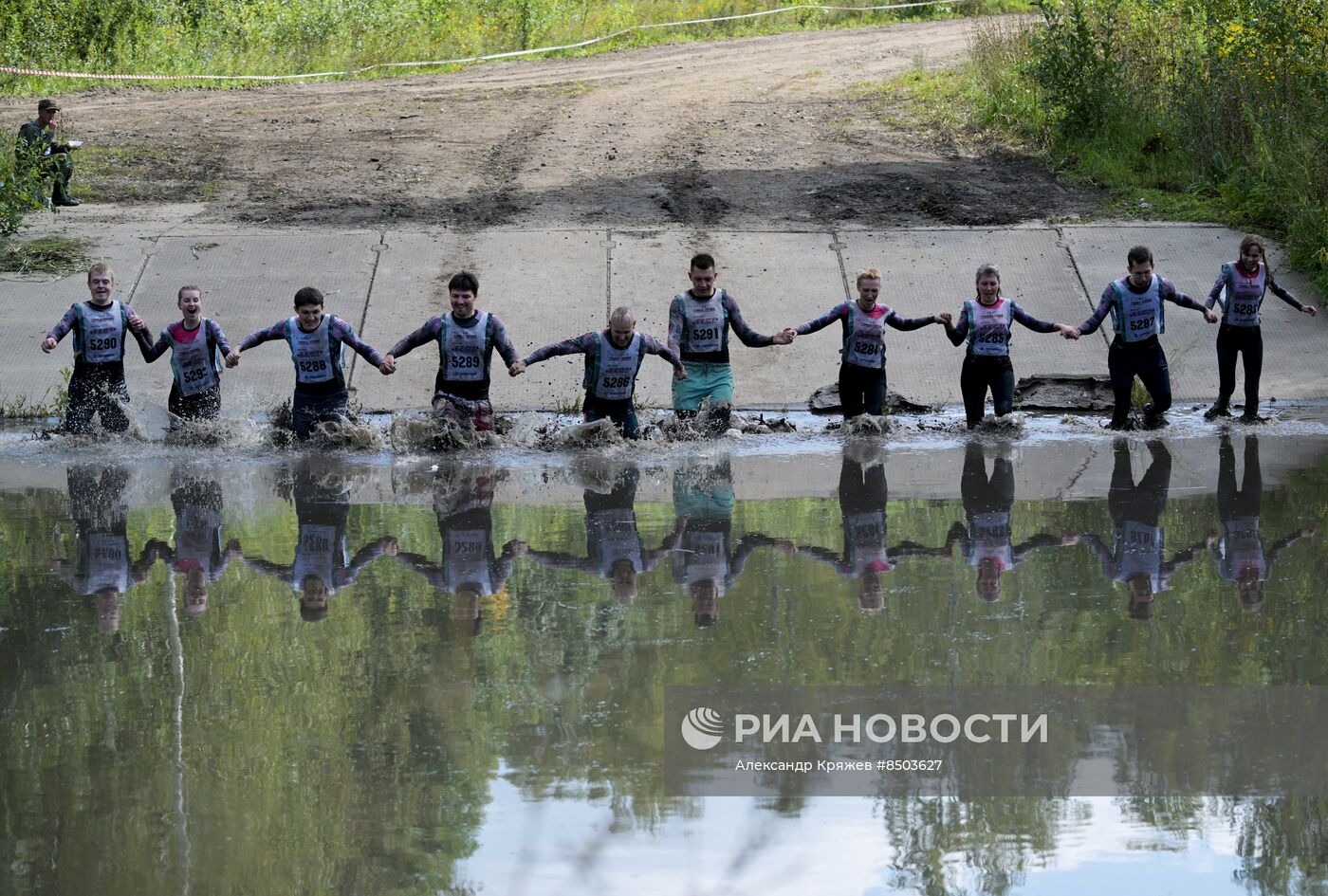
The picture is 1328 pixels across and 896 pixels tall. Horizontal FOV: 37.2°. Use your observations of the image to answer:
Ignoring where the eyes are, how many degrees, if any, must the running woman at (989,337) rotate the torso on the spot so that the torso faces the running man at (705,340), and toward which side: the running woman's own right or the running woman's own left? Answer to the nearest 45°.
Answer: approximately 90° to the running woman's own right

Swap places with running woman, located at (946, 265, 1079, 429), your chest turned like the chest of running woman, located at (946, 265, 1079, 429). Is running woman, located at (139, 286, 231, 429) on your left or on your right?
on your right

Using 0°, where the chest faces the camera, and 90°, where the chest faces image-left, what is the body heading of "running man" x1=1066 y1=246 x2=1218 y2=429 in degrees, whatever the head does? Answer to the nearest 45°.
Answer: approximately 0°

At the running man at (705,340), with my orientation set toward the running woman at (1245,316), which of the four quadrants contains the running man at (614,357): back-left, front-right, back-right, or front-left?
back-right

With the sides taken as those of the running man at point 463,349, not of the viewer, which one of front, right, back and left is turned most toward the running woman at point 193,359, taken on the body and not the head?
right

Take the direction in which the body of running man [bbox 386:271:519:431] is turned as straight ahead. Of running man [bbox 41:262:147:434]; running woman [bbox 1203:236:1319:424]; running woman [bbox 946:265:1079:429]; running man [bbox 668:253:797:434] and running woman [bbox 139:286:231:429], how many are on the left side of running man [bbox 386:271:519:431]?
3
